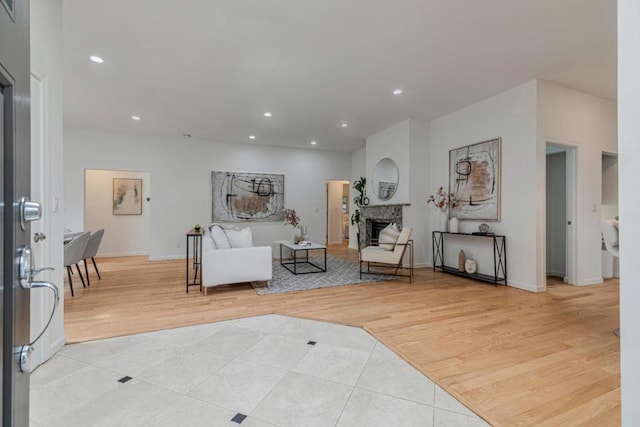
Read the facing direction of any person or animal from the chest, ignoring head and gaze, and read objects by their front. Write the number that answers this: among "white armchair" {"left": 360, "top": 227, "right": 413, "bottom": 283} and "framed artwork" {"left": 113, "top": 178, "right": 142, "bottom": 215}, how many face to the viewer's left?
1

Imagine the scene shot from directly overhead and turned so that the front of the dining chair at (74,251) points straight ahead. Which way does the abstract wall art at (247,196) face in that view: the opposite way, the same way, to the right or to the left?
to the left

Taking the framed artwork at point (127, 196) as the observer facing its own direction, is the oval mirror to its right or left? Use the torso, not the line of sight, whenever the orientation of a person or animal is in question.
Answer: on its left

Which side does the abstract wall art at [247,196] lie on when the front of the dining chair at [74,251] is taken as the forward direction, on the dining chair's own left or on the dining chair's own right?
on the dining chair's own right

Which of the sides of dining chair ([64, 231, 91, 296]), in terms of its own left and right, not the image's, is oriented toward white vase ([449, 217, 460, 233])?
back

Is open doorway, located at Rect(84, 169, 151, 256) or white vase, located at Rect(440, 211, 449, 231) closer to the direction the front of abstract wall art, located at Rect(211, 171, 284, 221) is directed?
the white vase

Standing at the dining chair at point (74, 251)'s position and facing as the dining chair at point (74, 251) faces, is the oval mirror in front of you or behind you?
behind

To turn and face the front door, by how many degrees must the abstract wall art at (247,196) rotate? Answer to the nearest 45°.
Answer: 0° — it already faces it

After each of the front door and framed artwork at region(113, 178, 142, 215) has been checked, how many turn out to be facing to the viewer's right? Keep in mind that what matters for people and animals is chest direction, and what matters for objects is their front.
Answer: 1

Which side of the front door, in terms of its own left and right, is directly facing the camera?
right

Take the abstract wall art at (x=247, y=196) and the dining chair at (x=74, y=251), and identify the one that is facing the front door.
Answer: the abstract wall art

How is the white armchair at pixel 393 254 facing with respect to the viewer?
to the viewer's left
